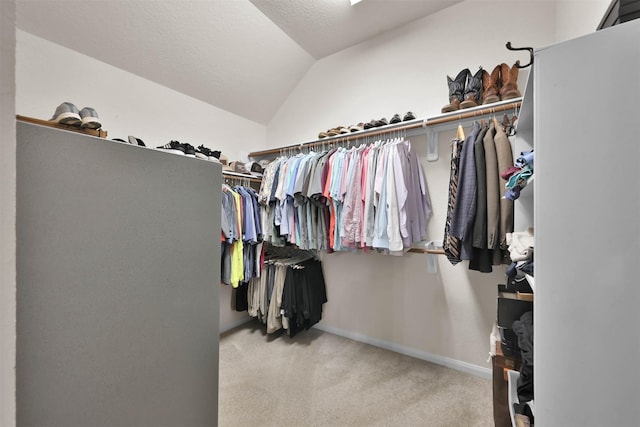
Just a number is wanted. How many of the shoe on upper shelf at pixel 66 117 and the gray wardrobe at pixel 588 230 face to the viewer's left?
1

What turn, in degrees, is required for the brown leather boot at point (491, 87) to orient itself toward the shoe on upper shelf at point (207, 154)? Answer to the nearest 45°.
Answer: approximately 45° to its right

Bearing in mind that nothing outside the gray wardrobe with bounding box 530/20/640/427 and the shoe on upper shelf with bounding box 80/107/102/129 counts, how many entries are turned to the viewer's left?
1

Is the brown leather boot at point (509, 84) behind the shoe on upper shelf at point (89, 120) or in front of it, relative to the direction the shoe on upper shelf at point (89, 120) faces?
in front

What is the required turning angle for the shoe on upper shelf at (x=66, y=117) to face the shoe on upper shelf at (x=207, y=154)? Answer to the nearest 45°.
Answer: approximately 90° to its left

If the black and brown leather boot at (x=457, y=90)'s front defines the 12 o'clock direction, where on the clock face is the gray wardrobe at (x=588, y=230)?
The gray wardrobe is roughly at 10 o'clock from the black and brown leather boot.

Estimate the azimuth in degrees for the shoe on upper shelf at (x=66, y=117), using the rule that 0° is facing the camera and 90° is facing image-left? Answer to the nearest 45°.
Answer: approximately 315°

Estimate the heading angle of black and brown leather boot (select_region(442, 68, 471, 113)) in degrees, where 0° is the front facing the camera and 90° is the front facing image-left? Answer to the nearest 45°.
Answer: approximately 45°

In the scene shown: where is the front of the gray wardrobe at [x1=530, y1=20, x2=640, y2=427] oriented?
to the viewer's left
